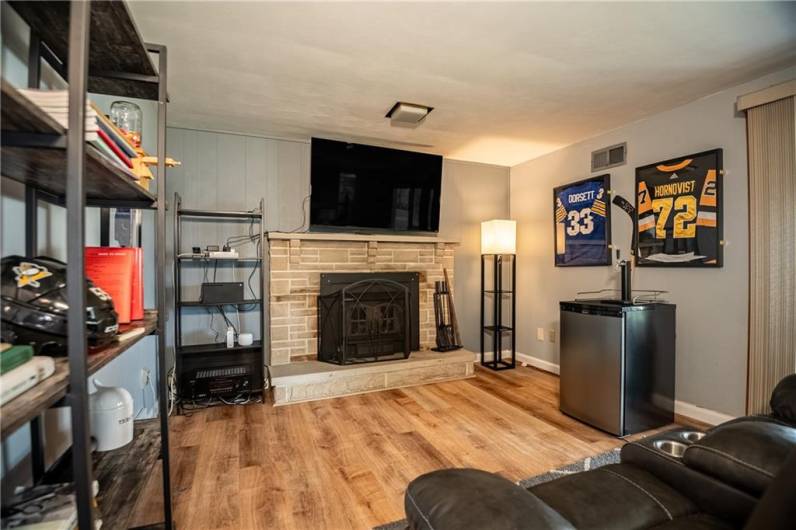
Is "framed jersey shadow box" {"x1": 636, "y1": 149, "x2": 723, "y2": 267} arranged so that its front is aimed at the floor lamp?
no

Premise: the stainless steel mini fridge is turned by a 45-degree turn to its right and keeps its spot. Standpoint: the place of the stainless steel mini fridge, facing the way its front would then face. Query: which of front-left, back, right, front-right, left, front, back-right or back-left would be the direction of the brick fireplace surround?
front

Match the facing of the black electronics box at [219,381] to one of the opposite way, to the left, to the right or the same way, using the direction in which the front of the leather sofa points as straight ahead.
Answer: the opposite way

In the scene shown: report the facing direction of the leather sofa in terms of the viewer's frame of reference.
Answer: facing away from the viewer and to the left of the viewer

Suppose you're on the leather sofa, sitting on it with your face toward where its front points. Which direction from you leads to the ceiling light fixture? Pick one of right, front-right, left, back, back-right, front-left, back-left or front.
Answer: front

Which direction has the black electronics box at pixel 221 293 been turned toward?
toward the camera

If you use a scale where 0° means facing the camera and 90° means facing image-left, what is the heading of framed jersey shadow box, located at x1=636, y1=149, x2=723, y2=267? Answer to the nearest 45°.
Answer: approximately 45°

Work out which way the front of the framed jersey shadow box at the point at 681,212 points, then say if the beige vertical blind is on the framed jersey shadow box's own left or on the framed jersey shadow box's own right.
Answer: on the framed jersey shadow box's own left

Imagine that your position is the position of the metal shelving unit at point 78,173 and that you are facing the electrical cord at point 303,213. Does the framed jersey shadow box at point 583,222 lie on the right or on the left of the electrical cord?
right

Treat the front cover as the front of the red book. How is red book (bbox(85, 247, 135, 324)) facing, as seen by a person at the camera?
facing the viewer

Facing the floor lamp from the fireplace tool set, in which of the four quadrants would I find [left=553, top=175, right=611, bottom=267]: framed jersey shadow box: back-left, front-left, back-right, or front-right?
front-right

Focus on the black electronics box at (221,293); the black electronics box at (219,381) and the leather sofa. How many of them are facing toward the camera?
2

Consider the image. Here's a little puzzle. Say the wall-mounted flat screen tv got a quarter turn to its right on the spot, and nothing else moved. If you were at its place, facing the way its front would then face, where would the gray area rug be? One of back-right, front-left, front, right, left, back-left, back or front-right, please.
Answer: left

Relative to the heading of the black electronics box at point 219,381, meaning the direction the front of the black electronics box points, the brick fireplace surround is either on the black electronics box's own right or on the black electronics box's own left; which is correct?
on the black electronics box's own left

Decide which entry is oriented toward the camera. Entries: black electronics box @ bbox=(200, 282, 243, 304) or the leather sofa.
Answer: the black electronics box

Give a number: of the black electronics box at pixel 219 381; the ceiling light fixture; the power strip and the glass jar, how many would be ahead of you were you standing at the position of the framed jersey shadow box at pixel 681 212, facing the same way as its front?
4
